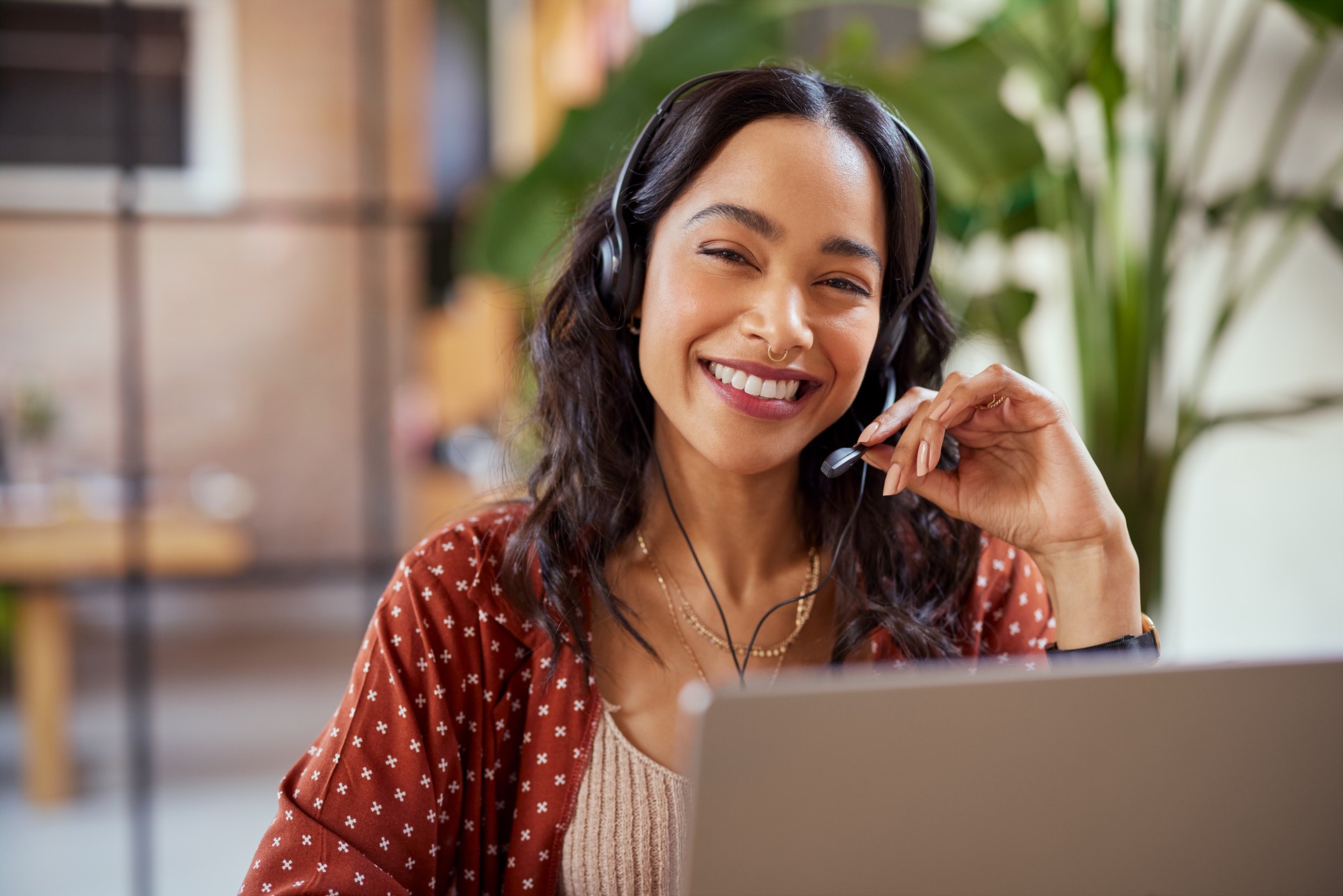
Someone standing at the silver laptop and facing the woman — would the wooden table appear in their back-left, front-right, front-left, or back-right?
front-left

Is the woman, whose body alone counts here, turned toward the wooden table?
no

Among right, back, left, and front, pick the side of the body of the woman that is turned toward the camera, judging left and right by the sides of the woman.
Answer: front

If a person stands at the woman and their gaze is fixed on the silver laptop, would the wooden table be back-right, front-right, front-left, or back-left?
back-right

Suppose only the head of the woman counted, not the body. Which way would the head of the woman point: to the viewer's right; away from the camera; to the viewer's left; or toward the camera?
toward the camera
